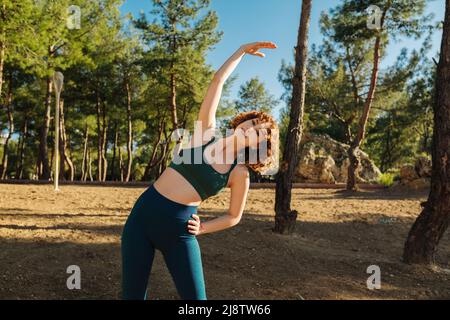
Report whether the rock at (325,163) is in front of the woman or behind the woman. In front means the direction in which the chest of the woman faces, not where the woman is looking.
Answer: behind

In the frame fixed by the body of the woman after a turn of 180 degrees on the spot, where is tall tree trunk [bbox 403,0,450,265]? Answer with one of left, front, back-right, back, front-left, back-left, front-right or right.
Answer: front-right

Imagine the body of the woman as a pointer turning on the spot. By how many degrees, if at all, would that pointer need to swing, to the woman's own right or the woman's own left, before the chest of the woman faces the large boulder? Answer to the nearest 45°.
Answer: approximately 135° to the woman's own left

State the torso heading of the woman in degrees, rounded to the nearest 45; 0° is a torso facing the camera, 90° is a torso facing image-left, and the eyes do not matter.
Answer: approximately 0°

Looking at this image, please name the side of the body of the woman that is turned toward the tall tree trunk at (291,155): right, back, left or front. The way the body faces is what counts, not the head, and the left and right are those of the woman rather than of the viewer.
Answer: back

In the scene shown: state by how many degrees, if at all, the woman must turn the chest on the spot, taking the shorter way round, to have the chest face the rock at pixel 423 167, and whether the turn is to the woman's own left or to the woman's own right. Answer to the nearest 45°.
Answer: approximately 135° to the woman's own left

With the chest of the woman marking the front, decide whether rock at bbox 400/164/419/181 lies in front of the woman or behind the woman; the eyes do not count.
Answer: behind
